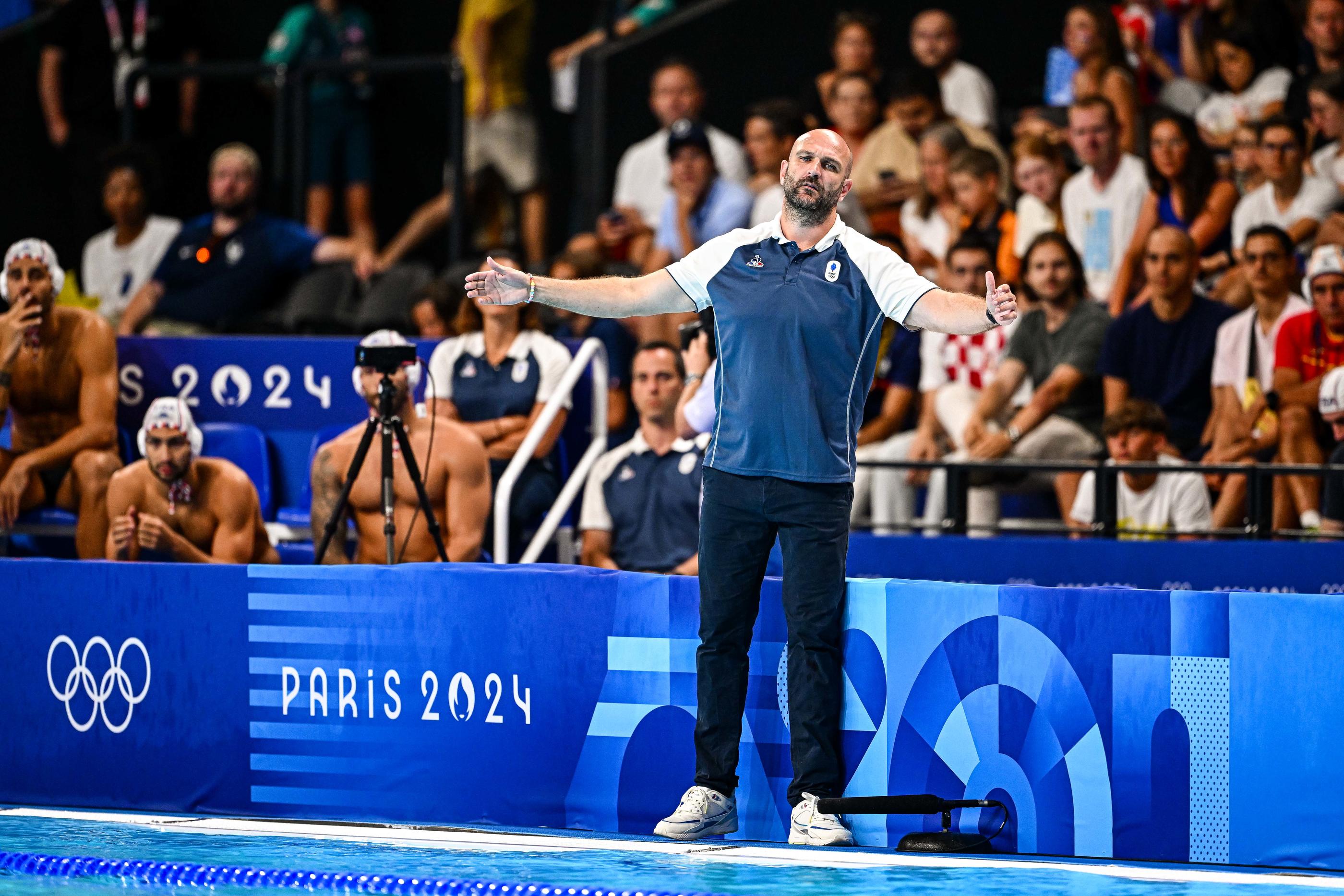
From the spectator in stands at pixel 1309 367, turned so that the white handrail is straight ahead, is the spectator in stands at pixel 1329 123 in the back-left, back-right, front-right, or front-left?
back-right

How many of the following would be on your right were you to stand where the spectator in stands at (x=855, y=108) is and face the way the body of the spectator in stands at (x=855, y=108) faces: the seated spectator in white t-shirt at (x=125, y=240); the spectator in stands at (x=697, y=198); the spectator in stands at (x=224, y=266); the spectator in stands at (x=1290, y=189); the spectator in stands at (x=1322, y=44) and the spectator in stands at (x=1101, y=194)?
3

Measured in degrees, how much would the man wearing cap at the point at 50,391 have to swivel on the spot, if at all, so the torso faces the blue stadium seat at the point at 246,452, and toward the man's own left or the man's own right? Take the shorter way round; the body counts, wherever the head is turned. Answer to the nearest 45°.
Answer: approximately 90° to the man's own left

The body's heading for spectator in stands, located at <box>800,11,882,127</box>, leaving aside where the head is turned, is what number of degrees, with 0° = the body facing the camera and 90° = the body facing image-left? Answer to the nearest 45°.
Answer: approximately 0°

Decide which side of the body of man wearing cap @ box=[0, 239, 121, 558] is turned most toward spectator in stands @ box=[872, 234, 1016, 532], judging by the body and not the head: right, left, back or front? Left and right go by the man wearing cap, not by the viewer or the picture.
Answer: left

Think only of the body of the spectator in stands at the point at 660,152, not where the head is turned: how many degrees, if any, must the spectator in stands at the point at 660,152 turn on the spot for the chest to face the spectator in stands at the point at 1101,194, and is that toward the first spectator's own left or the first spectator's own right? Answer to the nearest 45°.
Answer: approximately 45° to the first spectator's own left

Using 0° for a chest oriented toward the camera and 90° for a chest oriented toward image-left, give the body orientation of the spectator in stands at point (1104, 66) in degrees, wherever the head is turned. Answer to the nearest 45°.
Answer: approximately 45°

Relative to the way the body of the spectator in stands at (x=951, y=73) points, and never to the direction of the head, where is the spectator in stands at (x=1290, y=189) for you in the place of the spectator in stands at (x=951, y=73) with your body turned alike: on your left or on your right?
on your left

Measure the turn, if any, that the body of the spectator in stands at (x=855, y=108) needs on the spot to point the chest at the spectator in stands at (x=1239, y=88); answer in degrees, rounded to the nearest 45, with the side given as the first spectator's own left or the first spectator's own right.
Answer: approximately 90° to the first spectator's own left

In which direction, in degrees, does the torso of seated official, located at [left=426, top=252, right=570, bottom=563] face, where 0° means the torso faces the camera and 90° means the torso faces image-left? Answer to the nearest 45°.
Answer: approximately 0°

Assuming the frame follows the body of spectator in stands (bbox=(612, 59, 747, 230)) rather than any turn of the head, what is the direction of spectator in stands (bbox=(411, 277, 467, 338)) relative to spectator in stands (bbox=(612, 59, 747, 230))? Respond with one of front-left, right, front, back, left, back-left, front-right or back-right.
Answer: front-right
